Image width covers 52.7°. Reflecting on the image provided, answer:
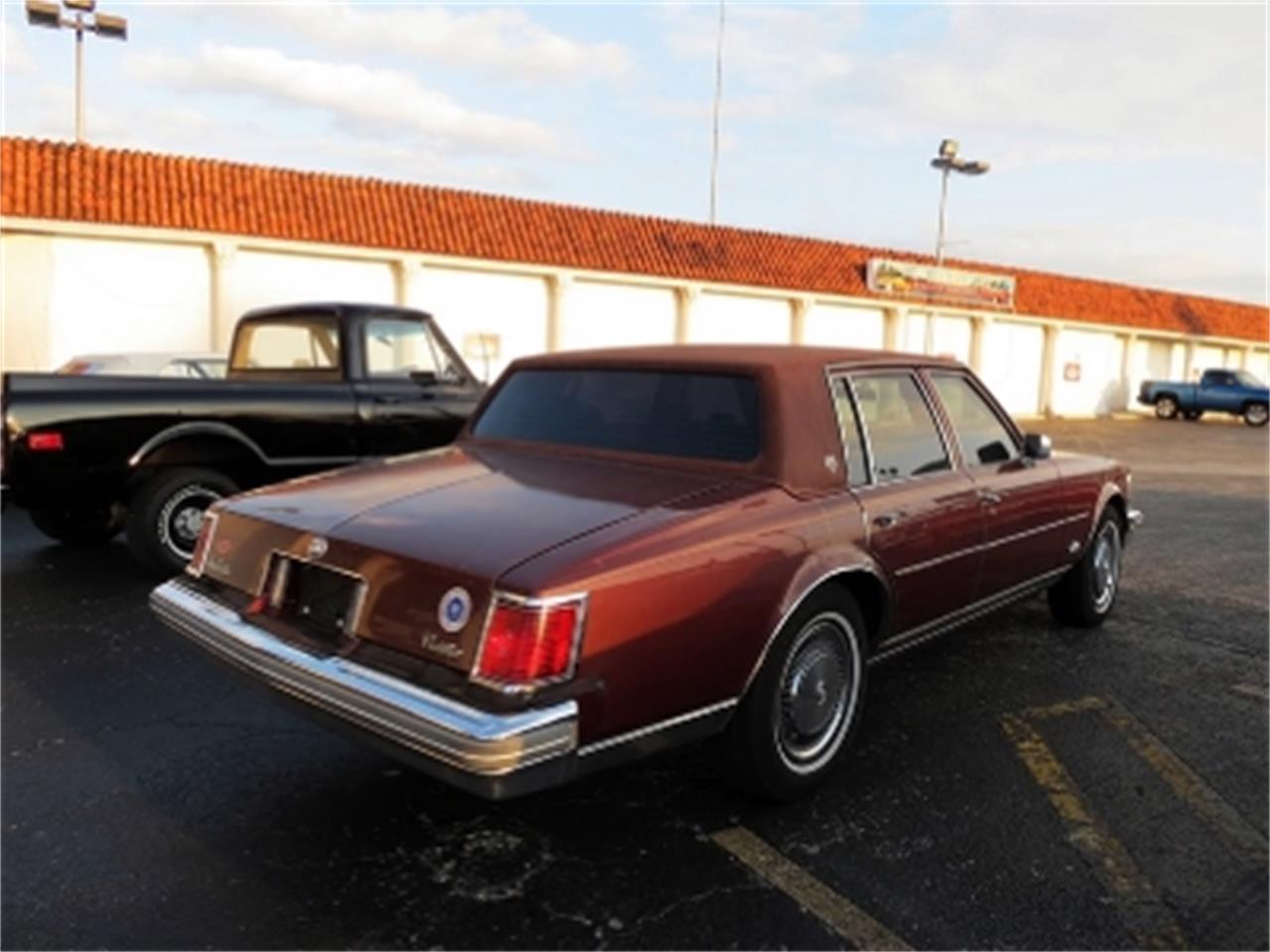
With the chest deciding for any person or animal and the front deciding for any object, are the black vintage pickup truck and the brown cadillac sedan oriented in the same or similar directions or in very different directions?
same or similar directions

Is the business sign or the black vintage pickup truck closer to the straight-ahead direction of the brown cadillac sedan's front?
the business sign

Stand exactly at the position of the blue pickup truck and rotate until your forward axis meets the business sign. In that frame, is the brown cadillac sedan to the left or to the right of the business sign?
left

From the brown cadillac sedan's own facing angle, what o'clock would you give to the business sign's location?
The business sign is roughly at 11 o'clock from the brown cadillac sedan.

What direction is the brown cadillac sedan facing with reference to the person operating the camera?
facing away from the viewer and to the right of the viewer

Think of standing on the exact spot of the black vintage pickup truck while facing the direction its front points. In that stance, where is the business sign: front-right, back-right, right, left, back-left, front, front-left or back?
front

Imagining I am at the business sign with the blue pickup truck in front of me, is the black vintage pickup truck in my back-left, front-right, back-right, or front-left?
back-right

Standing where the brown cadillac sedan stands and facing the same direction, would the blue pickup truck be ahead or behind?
ahead

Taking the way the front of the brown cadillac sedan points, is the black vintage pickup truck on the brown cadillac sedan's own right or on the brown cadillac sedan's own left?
on the brown cadillac sedan's own left

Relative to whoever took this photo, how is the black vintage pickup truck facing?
facing away from the viewer and to the right of the viewer

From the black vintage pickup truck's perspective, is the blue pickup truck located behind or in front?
in front

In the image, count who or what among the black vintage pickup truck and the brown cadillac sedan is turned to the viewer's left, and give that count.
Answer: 0
